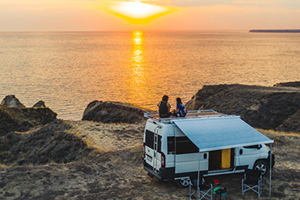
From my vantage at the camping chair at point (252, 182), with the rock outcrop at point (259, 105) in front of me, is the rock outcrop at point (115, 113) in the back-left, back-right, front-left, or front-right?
front-left

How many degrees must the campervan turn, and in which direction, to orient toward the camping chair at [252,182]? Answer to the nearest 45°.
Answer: approximately 45° to its right

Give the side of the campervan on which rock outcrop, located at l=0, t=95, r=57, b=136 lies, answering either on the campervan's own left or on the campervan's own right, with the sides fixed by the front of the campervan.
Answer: on the campervan's own left

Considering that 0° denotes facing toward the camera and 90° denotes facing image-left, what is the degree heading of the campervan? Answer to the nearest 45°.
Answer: approximately 225°

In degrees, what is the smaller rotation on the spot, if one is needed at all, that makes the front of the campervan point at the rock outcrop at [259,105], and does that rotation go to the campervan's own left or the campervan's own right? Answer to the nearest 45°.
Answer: approximately 45° to the campervan's own left

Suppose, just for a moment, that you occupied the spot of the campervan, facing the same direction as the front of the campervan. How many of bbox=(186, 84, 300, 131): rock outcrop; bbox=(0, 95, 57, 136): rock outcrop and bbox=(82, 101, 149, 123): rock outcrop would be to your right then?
0

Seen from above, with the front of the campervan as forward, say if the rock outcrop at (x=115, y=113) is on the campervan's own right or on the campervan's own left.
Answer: on the campervan's own left

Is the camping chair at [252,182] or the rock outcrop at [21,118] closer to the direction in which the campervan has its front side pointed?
the camping chair

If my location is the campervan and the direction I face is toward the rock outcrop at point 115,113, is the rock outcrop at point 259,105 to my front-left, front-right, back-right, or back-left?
front-right
